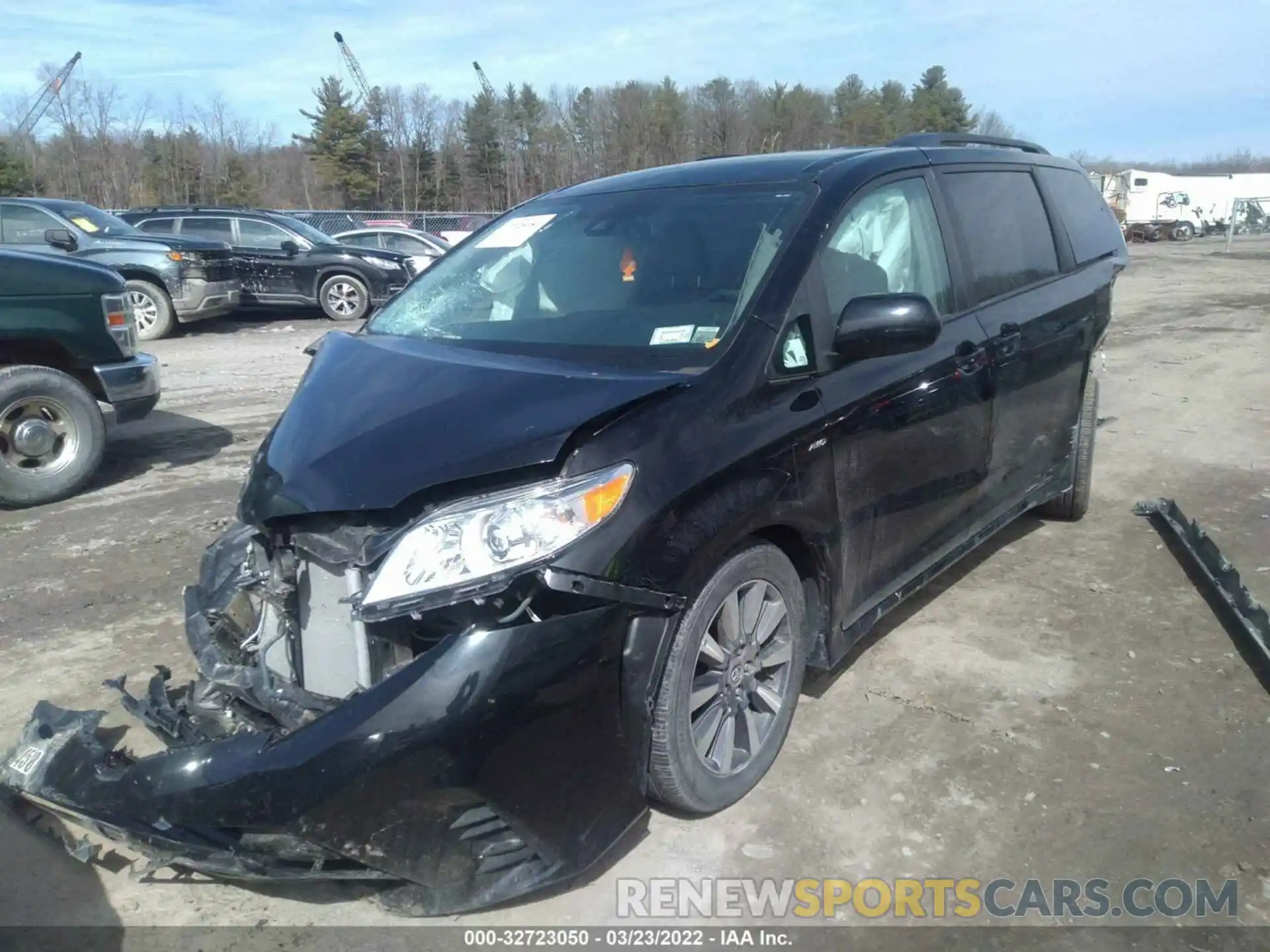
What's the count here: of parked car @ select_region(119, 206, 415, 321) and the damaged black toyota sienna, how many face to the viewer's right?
1

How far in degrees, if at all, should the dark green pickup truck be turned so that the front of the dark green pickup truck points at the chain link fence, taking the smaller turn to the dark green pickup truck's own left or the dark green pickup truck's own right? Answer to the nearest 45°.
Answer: approximately 90° to the dark green pickup truck's own left

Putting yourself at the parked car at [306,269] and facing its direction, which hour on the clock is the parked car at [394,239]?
the parked car at [394,239] is roughly at 10 o'clock from the parked car at [306,269].

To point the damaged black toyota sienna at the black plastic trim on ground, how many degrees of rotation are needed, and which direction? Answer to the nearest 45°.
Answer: approximately 180°

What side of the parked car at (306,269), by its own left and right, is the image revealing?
right

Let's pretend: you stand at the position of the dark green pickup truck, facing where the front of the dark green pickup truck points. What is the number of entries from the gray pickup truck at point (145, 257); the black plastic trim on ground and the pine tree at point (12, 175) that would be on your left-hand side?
2

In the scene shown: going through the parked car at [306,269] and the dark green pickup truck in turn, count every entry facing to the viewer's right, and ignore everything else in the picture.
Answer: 2

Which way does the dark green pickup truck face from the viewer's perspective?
to the viewer's right

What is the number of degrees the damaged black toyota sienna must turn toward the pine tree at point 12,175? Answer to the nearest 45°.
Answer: approximately 90° to its right

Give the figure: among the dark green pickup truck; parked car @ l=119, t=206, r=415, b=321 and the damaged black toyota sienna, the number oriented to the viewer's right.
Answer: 2

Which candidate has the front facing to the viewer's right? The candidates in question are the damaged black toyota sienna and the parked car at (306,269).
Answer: the parked car

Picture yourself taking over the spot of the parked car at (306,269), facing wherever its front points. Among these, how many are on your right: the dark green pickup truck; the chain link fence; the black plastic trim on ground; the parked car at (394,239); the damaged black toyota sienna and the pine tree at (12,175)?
3

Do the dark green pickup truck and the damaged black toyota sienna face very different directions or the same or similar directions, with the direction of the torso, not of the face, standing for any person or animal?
very different directions
